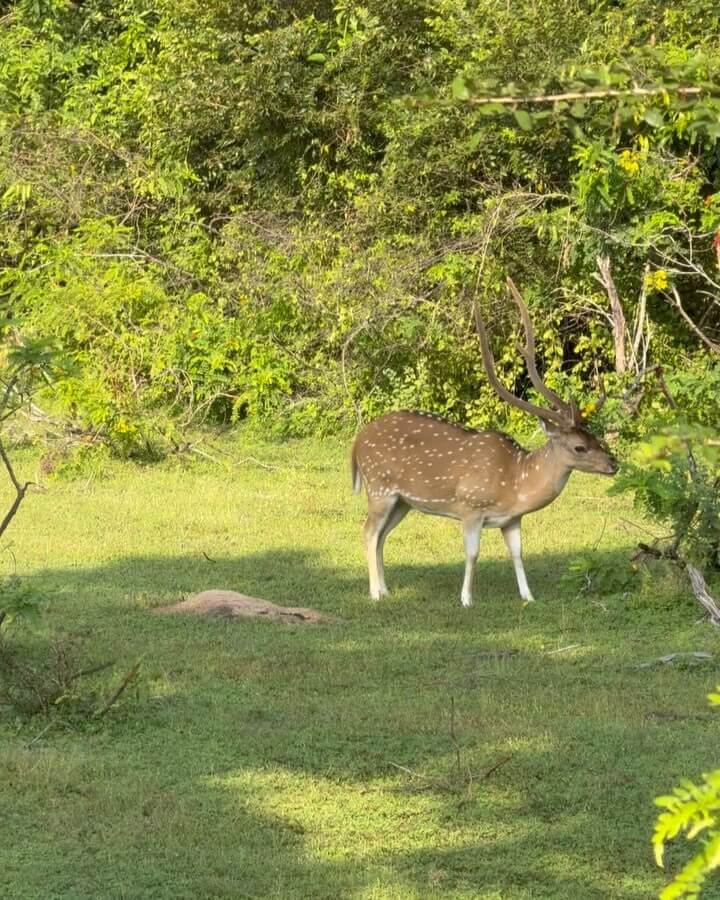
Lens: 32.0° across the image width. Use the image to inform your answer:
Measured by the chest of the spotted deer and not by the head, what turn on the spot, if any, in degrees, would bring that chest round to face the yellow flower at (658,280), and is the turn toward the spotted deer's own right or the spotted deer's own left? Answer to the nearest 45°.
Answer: approximately 90° to the spotted deer's own left

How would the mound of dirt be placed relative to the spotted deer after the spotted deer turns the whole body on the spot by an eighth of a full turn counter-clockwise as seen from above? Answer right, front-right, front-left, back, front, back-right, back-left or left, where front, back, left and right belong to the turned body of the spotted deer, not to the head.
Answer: back

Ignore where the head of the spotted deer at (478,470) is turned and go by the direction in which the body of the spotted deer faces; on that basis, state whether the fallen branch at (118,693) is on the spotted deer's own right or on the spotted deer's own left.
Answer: on the spotted deer's own right

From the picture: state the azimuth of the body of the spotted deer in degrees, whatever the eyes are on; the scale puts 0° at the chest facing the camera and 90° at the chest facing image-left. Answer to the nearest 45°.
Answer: approximately 270°
